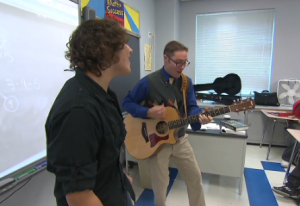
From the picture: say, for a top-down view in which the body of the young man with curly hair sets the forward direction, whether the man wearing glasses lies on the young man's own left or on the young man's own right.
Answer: on the young man's own left

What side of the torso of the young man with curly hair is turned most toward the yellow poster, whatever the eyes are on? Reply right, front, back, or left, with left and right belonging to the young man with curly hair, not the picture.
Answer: left

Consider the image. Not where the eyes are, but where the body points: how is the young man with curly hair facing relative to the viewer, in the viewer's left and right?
facing to the right of the viewer

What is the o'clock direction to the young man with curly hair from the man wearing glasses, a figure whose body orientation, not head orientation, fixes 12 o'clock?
The young man with curly hair is roughly at 2 o'clock from the man wearing glasses.

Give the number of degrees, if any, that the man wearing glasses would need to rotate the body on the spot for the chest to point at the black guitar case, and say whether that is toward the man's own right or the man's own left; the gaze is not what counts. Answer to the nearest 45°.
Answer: approximately 90° to the man's own left

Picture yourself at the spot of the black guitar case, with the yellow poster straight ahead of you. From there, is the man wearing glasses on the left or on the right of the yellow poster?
left

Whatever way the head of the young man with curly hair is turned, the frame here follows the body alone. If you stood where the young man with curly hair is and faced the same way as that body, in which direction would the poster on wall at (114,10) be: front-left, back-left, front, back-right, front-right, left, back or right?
left

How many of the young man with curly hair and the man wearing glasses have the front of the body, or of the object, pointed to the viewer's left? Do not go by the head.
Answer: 0

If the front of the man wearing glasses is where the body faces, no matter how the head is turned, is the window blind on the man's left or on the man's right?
on the man's left

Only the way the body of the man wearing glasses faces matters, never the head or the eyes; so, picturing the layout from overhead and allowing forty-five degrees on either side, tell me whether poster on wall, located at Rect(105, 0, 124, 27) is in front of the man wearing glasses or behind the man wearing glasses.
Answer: behind
